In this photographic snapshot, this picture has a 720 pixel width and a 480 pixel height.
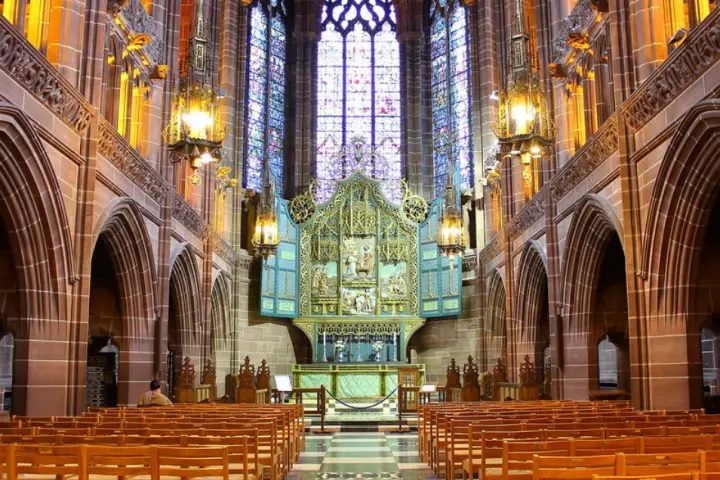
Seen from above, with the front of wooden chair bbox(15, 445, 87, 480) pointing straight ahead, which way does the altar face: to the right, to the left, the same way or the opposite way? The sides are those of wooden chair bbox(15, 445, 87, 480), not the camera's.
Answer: the opposite way

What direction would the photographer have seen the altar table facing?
facing the viewer

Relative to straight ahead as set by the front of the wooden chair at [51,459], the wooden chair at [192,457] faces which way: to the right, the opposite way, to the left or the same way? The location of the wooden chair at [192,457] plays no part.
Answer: the same way

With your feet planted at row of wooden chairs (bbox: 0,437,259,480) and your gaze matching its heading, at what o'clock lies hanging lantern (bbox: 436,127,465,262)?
The hanging lantern is roughly at 1 o'clock from the row of wooden chairs.

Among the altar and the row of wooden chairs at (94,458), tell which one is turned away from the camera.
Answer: the row of wooden chairs

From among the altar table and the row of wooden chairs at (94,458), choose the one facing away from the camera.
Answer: the row of wooden chairs

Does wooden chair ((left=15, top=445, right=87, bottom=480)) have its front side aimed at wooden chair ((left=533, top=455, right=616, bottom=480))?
no

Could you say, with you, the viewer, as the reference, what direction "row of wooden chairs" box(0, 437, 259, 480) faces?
facing away from the viewer

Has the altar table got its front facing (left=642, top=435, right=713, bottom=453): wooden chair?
yes

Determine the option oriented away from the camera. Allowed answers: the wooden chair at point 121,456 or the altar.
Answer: the wooden chair

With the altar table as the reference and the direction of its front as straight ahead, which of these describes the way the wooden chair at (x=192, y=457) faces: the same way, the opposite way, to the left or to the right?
the opposite way

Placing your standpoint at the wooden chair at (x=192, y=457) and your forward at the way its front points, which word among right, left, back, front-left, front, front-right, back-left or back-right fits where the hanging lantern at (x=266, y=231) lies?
front

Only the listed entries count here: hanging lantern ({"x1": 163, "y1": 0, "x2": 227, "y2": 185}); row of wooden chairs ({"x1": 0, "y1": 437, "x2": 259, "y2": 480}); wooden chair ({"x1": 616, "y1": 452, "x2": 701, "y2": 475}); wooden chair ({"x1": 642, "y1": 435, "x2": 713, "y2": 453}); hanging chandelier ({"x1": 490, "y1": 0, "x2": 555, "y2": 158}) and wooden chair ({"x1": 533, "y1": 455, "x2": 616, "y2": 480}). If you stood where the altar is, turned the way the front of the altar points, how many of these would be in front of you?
6

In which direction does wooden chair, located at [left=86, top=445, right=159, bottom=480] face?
away from the camera

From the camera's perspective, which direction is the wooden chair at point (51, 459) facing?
away from the camera

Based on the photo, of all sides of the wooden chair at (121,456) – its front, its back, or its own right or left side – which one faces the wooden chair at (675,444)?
right

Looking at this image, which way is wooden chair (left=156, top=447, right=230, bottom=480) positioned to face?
away from the camera

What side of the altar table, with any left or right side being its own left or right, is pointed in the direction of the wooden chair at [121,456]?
front
